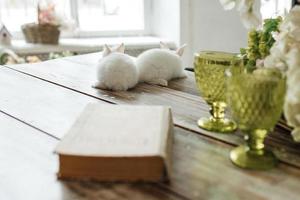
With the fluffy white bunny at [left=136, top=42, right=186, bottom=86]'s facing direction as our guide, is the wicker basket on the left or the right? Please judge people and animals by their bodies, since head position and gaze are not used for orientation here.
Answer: on its left

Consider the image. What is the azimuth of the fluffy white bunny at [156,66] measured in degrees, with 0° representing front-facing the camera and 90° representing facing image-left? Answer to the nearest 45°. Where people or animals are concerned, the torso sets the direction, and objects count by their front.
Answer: approximately 225°

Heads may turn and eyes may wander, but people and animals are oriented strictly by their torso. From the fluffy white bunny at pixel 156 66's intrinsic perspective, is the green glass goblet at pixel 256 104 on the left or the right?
on its right

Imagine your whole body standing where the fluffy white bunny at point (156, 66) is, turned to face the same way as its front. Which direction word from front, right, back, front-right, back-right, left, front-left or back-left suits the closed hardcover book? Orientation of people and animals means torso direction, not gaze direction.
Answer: back-right

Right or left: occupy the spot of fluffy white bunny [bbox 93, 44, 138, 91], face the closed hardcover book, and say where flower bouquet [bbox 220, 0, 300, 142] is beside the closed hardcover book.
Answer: left
